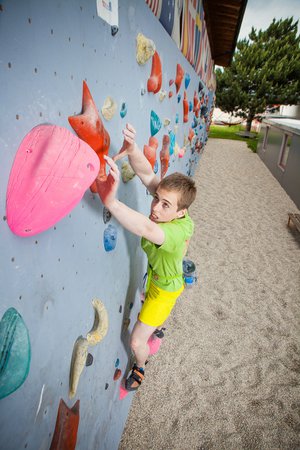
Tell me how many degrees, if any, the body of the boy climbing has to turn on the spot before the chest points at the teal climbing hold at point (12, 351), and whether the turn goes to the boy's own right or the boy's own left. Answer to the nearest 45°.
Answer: approximately 45° to the boy's own left

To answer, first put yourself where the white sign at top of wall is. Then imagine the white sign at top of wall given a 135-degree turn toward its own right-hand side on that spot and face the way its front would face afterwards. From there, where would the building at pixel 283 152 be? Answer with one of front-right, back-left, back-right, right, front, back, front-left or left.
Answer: back-right

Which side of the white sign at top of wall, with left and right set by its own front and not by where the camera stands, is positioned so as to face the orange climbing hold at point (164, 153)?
left

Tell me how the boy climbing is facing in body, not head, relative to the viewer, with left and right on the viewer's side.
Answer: facing to the left of the viewer

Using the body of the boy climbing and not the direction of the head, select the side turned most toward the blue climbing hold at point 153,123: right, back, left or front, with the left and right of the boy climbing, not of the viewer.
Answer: right

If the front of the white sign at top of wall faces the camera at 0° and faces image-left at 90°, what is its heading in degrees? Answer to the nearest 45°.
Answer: approximately 315°

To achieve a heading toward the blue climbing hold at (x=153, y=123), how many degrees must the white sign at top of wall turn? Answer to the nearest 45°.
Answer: approximately 135° to its left

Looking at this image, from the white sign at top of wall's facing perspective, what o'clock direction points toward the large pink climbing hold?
The large pink climbing hold is roughly at 2 o'clock from the white sign at top of wall.

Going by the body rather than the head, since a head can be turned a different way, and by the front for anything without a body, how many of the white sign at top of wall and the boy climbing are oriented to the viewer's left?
1

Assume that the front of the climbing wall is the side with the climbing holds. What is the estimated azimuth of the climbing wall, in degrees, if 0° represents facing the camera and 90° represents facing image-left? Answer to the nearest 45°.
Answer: approximately 315°
